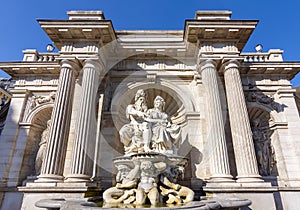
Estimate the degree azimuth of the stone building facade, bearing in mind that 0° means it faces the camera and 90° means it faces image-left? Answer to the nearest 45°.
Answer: approximately 0°
